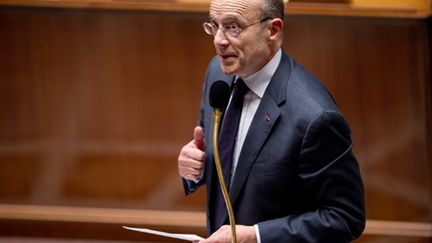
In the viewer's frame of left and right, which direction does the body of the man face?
facing the viewer and to the left of the viewer
